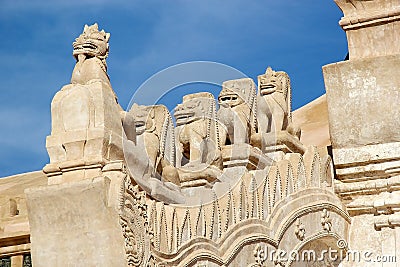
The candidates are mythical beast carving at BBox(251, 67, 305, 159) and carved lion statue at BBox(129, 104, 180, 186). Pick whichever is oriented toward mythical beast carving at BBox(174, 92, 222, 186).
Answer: mythical beast carving at BBox(251, 67, 305, 159)

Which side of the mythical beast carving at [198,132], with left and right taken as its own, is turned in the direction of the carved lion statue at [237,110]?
back

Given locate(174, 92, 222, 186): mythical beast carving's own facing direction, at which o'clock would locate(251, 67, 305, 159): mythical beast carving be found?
locate(251, 67, 305, 159): mythical beast carving is roughly at 6 o'clock from locate(174, 92, 222, 186): mythical beast carving.

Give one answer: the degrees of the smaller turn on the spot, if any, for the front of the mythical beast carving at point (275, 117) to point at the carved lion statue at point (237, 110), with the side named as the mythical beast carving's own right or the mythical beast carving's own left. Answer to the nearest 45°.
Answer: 0° — it already faces it

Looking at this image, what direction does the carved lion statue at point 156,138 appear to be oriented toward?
to the viewer's left

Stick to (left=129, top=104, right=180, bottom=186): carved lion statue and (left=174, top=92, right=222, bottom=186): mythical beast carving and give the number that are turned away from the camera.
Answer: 0

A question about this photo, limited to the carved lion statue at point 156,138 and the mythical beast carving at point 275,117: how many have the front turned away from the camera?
0

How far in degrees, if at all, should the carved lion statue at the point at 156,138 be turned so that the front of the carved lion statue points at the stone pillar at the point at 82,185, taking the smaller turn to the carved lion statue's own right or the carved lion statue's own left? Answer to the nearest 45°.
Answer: approximately 45° to the carved lion statue's own left

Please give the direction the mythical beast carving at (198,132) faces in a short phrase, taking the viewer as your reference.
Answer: facing the viewer and to the left of the viewer

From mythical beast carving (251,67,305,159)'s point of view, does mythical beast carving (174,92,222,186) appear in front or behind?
in front

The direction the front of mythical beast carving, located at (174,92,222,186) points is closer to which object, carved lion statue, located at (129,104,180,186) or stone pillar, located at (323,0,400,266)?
the carved lion statue
